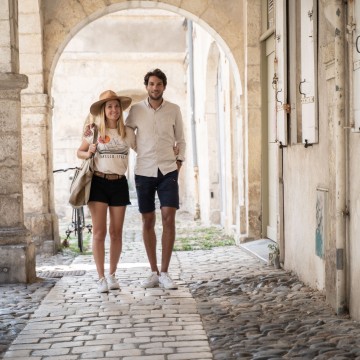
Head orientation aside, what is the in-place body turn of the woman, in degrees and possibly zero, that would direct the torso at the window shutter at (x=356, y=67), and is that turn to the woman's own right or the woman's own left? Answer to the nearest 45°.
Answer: approximately 45° to the woman's own left

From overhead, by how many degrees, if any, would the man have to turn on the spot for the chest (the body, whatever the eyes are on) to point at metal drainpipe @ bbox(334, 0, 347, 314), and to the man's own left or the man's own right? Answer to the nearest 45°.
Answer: approximately 45° to the man's own left

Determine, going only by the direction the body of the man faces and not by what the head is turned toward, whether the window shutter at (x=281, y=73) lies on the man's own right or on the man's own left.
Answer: on the man's own left

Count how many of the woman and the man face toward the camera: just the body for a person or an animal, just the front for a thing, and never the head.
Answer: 2

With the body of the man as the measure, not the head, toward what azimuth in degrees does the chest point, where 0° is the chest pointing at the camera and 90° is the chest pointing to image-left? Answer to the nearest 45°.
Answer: approximately 0°

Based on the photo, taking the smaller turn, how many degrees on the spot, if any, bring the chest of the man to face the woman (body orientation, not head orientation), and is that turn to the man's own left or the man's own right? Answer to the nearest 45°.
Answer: approximately 90° to the man's own right

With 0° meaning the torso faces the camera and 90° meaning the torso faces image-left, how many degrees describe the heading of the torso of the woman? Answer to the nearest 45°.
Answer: approximately 0°
